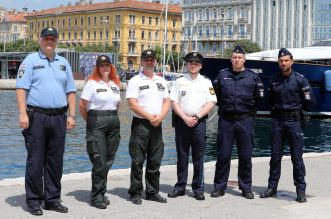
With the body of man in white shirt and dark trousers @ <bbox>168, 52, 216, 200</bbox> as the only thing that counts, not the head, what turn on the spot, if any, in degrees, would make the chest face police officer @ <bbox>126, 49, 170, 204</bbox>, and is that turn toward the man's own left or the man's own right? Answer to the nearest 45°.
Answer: approximately 45° to the man's own right

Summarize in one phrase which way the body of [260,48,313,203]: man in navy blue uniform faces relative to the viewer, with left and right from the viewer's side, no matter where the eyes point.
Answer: facing the viewer and to the left of the viewer

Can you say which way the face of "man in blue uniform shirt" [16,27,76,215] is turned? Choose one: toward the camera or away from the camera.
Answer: toward the camera

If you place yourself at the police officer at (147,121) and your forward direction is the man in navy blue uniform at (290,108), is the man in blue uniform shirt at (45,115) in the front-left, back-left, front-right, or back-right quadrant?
back-right

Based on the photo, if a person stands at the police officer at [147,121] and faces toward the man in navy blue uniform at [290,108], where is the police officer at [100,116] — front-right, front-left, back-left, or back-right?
back-right

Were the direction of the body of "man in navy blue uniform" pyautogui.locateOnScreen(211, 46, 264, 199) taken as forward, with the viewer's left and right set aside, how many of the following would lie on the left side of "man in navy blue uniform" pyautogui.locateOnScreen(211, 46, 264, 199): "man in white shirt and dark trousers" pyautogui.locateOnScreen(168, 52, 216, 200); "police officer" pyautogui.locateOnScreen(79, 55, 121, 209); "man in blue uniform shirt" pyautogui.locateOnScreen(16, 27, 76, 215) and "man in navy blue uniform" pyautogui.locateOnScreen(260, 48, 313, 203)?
1

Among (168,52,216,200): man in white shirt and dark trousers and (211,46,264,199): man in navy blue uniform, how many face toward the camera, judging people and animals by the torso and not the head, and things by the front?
2

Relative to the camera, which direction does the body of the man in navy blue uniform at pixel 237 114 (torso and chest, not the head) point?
toward the camera

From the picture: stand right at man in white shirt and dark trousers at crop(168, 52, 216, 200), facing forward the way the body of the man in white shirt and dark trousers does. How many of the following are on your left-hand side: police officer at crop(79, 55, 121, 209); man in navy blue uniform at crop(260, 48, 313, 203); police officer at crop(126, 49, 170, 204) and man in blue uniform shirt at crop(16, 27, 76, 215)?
1

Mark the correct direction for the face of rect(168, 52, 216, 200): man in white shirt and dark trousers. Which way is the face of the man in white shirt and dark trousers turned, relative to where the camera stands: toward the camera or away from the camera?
toward the camera

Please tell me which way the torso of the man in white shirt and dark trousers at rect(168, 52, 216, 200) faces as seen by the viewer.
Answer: toward the camera

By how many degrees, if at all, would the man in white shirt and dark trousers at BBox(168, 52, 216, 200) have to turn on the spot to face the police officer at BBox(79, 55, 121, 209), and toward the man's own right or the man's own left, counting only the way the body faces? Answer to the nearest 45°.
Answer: approximately 45° to the man's own right

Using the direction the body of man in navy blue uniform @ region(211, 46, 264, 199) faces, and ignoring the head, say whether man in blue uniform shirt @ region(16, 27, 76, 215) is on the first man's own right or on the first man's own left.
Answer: on the first man's own right

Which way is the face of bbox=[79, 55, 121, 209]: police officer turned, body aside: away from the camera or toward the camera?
toward the camera
